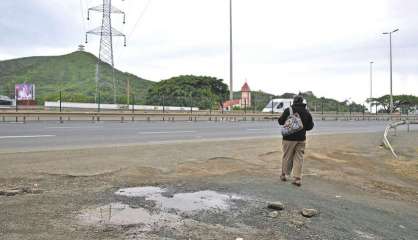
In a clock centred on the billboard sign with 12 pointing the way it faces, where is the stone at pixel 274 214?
The stone is roughly at 12 o'clock from the billboard sign.

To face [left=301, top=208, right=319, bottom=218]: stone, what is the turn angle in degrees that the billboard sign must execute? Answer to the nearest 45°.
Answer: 0° — it already faces it

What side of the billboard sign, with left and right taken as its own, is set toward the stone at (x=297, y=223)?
front

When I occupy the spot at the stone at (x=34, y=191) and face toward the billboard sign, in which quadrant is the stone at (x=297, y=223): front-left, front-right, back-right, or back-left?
back-right

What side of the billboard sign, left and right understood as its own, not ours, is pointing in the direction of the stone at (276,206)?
front

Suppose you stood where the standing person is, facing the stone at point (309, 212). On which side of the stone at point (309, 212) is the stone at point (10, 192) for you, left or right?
right

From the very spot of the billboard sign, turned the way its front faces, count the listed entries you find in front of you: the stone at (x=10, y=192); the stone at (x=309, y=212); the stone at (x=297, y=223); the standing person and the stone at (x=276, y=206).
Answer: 5

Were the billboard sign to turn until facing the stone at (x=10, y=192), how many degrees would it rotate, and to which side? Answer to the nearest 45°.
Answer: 0° — it already faces it

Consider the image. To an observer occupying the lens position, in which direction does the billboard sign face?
facing the viewer

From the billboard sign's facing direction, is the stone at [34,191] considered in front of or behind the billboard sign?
in front

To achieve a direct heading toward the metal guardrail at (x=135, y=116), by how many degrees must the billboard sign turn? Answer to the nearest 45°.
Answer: approximately 45° to its left

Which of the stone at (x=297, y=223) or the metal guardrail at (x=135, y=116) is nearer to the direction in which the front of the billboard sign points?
the stone

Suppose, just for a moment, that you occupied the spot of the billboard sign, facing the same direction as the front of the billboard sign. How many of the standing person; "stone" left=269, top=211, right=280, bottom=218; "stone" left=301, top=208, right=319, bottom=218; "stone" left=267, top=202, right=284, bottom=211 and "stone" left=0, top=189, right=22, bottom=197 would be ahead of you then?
5
